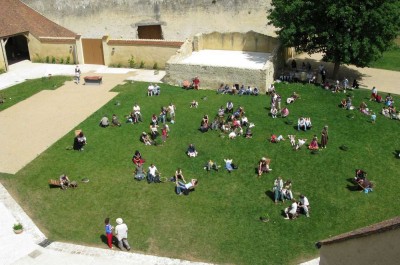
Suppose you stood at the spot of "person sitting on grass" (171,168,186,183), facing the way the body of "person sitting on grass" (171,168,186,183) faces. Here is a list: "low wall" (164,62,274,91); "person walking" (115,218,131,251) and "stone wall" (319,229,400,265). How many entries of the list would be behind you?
1

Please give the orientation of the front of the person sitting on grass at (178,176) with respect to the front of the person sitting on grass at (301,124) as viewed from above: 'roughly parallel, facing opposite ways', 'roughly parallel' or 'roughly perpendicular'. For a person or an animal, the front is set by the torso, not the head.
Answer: roughly parallel

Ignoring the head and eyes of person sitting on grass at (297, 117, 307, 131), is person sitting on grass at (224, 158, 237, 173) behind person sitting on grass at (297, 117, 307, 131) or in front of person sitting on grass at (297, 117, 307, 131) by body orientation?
in front

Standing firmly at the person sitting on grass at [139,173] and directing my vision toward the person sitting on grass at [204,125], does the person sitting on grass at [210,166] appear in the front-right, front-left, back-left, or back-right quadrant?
front-right

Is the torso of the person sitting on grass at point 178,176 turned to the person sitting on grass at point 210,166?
no

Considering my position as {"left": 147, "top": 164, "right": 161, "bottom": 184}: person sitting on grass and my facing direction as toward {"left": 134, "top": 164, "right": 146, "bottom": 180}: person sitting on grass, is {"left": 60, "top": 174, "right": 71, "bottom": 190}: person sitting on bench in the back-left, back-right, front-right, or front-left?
front-left

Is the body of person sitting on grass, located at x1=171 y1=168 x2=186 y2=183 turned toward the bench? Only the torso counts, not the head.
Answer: no
